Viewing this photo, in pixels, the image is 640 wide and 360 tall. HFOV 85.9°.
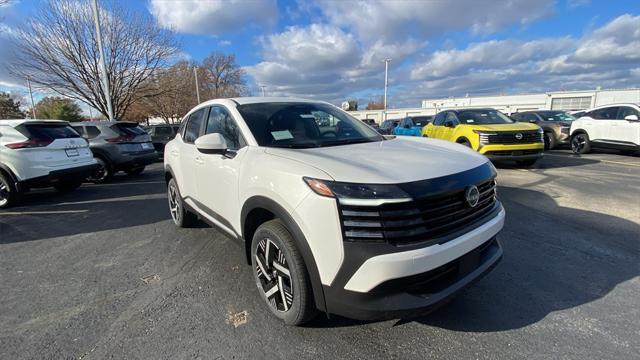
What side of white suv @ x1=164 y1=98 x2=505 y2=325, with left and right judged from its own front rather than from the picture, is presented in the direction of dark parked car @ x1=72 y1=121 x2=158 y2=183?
back

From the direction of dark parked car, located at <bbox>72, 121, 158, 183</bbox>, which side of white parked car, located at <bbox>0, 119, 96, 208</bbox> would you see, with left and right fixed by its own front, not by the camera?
right

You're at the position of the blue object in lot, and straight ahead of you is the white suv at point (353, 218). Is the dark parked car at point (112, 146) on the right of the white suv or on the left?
right

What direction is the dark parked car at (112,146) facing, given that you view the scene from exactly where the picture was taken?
facing away from the viewer and to the left of the viewer

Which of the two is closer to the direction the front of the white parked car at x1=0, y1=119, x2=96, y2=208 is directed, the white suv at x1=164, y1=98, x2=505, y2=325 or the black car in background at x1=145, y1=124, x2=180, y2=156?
the black car in background

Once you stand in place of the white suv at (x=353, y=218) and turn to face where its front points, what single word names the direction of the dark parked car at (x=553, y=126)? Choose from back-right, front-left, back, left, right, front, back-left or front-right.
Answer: left

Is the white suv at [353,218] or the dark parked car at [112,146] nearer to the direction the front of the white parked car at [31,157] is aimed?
the dark parked car

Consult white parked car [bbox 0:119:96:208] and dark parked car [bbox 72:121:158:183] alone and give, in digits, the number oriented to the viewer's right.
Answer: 0

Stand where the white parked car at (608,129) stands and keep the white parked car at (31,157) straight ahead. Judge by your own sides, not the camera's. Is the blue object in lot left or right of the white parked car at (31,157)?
right

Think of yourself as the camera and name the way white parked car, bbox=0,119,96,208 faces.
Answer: facing away from the viewer and to the left of the viewer

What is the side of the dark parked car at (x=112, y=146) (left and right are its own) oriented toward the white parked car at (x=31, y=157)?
left

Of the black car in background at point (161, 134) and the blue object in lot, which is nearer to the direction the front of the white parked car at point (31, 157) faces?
the black car in background
